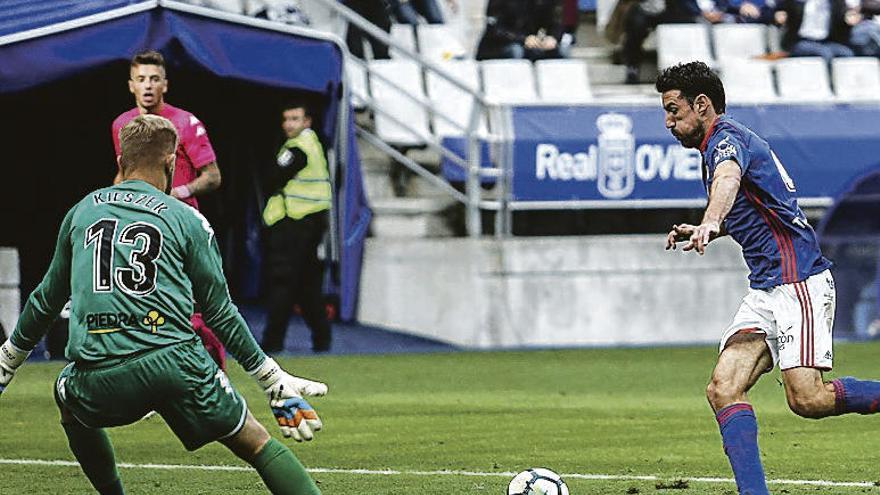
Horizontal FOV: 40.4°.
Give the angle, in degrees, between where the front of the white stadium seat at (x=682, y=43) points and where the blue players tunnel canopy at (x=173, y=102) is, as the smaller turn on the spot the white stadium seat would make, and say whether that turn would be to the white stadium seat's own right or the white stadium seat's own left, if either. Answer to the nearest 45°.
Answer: approximately 45° to the white stadium seat's own right

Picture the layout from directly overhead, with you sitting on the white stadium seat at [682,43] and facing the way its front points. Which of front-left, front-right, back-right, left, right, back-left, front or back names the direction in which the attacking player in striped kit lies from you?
front

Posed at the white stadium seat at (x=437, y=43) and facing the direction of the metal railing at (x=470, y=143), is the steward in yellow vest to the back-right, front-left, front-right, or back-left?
front-right

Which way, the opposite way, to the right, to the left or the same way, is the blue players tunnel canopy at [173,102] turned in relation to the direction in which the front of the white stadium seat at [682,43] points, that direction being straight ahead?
the same way

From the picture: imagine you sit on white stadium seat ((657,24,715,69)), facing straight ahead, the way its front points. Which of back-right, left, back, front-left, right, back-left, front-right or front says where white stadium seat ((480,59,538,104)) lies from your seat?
front-right

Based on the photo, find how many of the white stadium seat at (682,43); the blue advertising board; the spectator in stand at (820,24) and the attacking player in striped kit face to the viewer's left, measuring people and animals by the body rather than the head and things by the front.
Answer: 1

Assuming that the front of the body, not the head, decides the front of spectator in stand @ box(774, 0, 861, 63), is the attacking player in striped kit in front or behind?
in front

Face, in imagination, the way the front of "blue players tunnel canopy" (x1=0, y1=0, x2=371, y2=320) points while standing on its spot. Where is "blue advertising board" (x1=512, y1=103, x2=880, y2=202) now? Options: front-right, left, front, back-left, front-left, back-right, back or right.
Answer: left

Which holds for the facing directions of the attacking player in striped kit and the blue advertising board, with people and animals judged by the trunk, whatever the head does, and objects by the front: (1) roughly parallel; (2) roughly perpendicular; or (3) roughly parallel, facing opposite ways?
roughly perpendicular

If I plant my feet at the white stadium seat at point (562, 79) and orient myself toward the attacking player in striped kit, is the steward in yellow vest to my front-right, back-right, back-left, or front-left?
front-right

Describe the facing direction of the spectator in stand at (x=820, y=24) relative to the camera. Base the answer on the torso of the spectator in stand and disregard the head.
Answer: toward the camera

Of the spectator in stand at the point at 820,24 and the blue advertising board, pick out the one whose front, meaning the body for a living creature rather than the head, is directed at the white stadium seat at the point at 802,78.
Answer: the spectator in stand

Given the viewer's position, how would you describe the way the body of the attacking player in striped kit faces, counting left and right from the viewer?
facing to the left of the viewer

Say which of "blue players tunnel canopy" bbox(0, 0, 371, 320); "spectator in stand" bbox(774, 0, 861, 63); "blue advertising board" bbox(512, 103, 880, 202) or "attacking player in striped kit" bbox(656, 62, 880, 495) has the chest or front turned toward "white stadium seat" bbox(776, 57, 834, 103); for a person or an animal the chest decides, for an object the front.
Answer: the spectator in stand

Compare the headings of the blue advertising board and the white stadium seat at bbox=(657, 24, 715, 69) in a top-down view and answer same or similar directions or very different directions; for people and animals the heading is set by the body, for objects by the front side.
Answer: same or similar directions

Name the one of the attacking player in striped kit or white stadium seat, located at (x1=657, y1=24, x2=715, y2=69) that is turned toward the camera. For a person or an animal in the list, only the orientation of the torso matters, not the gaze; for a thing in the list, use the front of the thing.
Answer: the white stadium seat

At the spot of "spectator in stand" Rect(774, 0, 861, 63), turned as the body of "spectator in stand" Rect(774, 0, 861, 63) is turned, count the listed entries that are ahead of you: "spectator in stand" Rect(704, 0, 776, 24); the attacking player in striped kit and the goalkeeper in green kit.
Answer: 2

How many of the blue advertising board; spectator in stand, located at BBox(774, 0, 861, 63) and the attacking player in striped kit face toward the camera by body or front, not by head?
2

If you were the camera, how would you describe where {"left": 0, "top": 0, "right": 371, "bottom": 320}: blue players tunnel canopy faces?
facing the viewer

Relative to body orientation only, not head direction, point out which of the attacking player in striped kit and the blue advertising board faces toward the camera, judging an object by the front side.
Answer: the blue advertising board
